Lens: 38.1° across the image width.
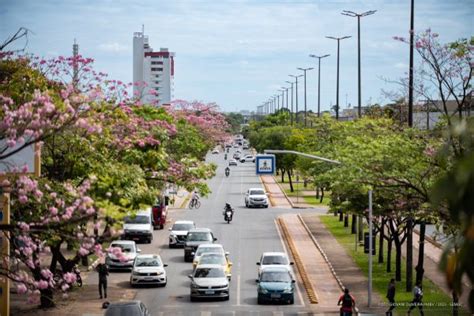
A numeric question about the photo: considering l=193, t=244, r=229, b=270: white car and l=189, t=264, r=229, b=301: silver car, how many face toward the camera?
2

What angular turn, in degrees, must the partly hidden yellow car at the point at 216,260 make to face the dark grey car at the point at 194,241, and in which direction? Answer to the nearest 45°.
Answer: approximately 180°

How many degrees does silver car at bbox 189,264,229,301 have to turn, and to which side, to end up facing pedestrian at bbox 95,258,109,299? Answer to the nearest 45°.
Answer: approximately 90° to its right

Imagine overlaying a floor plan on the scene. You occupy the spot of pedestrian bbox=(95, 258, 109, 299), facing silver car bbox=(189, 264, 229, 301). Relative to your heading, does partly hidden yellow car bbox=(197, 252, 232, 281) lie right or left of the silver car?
left

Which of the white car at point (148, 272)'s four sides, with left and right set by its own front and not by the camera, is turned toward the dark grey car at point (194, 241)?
back

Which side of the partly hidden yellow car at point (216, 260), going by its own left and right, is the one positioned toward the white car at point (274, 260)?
left

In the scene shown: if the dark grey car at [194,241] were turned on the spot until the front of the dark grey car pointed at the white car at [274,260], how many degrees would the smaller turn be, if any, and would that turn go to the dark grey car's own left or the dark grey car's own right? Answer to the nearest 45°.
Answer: approximately 45° to the dark grey car's own left
